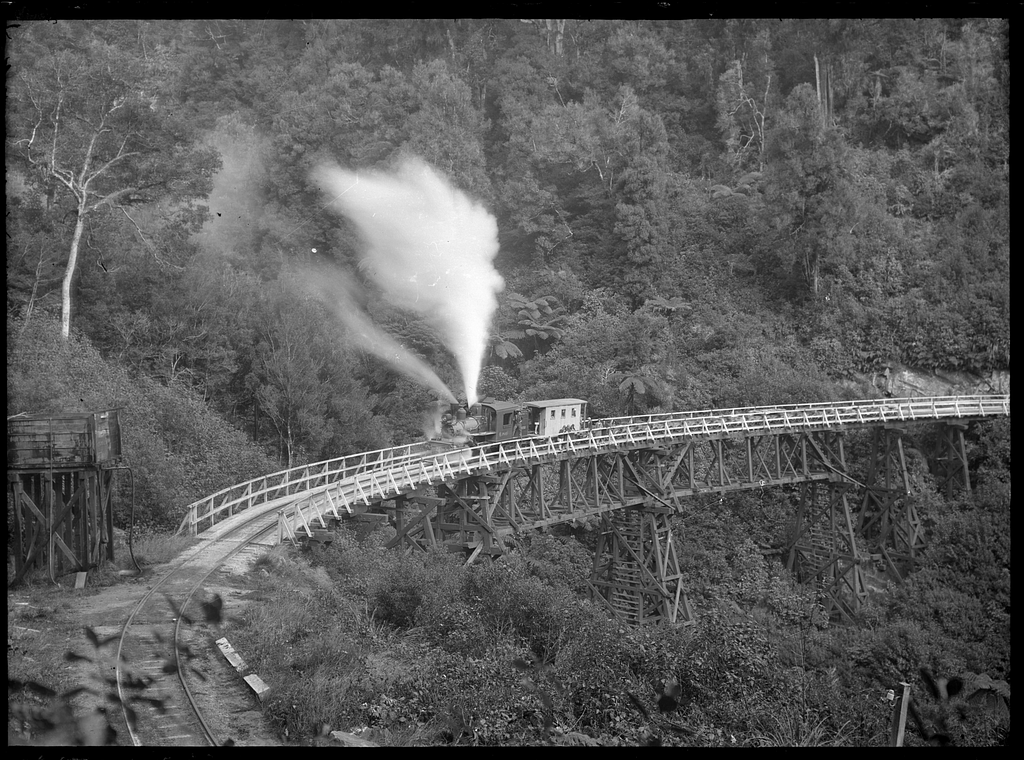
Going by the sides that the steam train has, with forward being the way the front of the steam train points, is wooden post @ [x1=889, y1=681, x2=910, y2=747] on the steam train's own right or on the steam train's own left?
on the steam train's own left

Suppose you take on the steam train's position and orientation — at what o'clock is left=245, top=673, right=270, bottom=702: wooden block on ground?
The wooden block on ground is roughly at 11 o'clock from the steam train.

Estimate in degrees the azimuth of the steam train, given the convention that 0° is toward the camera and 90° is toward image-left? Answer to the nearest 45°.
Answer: approximately 45°

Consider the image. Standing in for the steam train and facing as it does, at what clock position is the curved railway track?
The curved railway track is roughly at 11 o'clock from the steam train.
